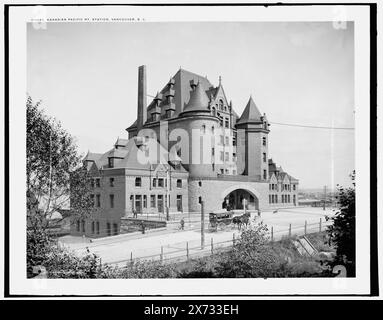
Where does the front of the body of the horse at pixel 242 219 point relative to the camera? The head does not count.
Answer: to the viewer's right
